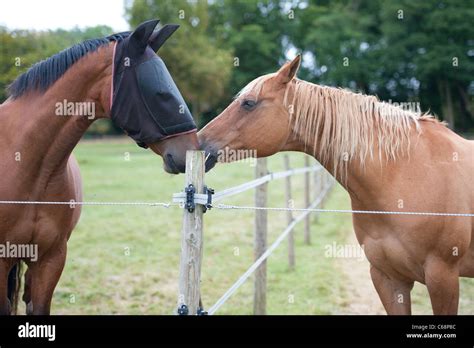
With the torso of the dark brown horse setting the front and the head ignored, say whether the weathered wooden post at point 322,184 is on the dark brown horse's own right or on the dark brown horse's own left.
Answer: on the dark brown horse's own left

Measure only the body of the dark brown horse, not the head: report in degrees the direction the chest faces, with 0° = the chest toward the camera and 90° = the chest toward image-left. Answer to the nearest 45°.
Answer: approximately 315°

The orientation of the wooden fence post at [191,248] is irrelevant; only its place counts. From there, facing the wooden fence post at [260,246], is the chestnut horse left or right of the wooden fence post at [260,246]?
right

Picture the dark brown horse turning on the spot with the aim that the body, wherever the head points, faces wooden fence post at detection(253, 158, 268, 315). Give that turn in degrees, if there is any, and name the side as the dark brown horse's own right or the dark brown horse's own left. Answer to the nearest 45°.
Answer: approximately 90° to the dark brown horse's own left
